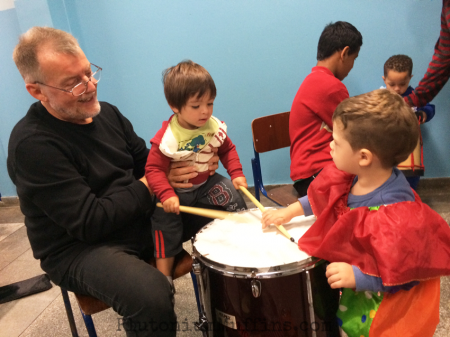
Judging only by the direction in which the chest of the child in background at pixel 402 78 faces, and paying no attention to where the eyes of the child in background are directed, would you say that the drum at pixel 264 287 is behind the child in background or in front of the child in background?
in front

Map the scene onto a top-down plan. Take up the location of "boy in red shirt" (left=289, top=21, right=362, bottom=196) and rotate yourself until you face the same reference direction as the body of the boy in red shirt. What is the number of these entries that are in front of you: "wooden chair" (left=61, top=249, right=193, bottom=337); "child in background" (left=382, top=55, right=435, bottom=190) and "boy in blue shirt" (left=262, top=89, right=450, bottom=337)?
1

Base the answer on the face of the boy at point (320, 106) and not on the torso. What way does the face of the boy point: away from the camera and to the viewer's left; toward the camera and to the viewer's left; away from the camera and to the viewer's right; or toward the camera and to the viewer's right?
away from the camera and to the viewer's right

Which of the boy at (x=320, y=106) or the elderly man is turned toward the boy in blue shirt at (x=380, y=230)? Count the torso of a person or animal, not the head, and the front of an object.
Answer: the elderly man

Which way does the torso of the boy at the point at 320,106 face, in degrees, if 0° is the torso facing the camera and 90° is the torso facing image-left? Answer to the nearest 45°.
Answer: approximately 225°

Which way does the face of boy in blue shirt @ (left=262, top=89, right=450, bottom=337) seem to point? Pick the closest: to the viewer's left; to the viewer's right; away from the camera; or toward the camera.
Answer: to the viewer's left

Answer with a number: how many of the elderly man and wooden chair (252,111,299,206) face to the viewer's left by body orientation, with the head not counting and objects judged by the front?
0

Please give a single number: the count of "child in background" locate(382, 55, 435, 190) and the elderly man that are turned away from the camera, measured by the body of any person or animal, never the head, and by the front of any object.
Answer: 0
